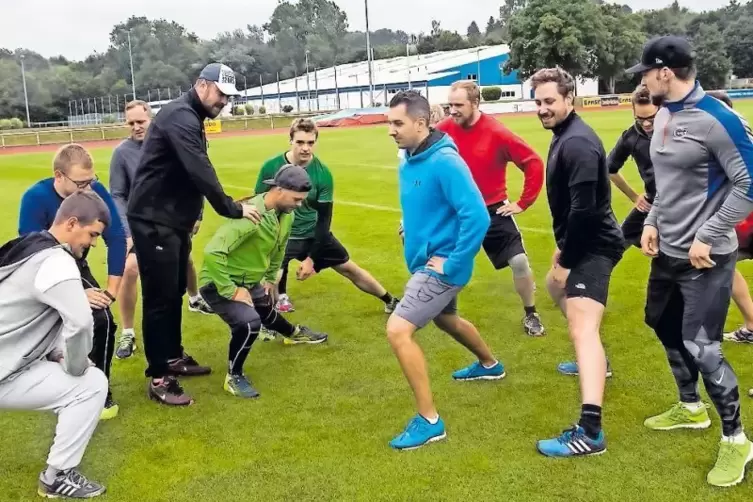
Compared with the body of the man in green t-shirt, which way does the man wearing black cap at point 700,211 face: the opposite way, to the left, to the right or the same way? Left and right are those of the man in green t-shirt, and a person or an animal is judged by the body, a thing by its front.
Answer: to the right

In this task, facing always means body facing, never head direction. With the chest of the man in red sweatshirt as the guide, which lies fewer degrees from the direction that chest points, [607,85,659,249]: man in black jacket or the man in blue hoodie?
the man in blue hoodie

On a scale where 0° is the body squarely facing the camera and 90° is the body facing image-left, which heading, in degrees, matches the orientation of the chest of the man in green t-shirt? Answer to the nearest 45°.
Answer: approximately 0°

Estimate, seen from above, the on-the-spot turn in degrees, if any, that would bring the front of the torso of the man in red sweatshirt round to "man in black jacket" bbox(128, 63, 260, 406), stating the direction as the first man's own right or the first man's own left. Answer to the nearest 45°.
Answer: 0° — they already face them

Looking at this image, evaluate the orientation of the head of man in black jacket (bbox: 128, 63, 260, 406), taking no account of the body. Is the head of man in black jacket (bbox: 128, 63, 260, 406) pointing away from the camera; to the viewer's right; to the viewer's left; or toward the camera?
to the viewer's right

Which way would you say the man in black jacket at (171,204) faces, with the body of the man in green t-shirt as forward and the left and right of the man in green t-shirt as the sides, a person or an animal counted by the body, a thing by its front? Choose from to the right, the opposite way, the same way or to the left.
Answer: to the left

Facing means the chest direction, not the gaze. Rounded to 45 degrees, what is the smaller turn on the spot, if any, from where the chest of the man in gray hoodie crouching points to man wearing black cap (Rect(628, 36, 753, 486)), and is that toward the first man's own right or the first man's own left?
0° — they already face them

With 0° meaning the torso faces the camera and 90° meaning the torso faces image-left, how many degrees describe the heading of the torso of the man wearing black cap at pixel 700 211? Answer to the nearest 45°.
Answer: approximately 45°

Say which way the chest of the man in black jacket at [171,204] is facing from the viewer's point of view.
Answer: to the viewer's right

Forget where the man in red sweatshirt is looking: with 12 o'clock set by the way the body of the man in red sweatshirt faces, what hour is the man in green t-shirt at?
The man in green t-shirt is roughly at 2 o'clock from the man in red sweatshirt.

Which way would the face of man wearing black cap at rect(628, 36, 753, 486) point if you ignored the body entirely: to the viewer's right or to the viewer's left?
to the viewer's left

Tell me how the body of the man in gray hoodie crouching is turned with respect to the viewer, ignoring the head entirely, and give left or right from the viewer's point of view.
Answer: facing to the right of the viewer
